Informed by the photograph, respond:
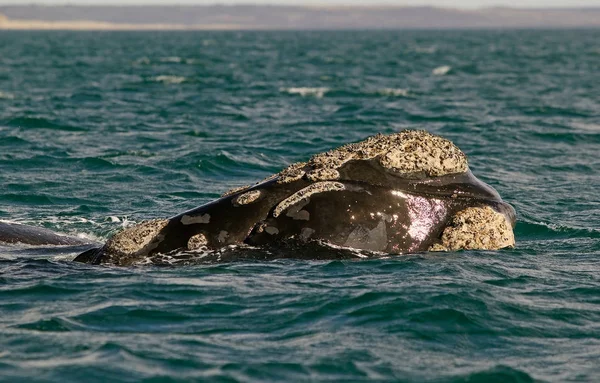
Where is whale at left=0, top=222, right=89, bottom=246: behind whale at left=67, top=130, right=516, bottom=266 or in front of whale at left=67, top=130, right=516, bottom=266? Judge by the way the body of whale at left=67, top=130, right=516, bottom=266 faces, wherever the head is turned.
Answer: behind

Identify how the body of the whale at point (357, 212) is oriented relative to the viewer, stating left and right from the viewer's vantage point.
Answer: facing to the right of the viewer
